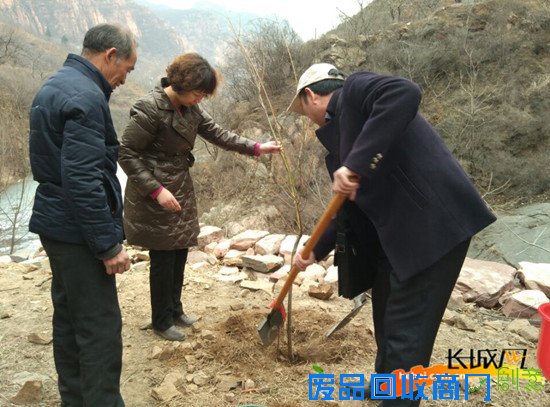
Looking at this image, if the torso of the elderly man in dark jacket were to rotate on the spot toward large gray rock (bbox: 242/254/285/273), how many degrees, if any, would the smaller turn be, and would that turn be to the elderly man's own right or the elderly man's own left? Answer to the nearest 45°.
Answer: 0° — they already face it

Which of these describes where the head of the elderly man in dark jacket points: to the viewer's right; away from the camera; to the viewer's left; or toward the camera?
to the viewer's right

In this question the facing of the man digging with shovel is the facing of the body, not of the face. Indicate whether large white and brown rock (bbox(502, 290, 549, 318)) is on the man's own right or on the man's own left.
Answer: on the man's own right

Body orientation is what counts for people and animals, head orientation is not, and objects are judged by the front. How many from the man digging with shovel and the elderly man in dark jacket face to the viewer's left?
1

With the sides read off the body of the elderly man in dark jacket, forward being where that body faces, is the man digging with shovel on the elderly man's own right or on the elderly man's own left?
on the elderly man's own right

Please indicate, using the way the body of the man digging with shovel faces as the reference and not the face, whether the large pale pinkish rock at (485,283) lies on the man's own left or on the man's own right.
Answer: on the man's own right

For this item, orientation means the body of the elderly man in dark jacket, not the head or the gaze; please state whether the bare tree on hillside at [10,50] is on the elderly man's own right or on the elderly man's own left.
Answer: on the elderly man's own left

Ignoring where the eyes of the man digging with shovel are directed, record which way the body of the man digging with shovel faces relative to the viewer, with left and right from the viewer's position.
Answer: facing to the left of the viewer

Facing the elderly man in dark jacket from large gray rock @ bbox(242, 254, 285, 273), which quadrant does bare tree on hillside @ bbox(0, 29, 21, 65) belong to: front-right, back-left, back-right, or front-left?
back-right

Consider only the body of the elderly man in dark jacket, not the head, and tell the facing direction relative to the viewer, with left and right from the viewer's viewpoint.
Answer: facing away from the viewer and to the right of the viewer

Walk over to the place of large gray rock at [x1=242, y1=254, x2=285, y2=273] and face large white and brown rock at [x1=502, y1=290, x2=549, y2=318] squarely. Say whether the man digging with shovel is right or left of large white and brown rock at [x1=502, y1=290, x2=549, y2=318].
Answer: right

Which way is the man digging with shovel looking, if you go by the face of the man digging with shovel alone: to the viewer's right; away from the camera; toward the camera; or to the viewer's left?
to the viewer's left

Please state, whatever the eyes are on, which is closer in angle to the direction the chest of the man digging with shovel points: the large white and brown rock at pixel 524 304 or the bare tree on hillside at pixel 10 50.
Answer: the bare tree on hillside
